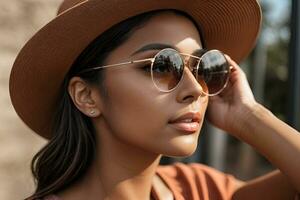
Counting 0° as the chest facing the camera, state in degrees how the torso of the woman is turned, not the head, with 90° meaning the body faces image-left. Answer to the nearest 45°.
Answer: approximately 315°
